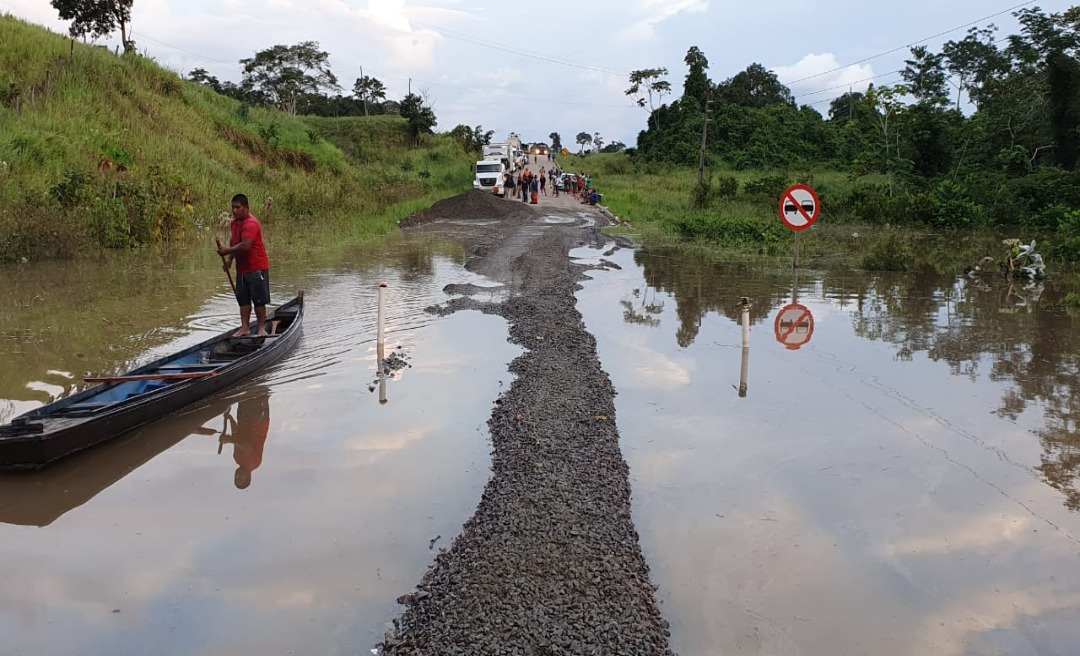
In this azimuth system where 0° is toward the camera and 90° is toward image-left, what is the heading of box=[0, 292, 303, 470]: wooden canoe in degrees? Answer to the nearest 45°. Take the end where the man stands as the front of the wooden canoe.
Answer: approximately 225°

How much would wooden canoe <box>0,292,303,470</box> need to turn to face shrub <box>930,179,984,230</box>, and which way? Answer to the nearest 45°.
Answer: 0° — it already faces it

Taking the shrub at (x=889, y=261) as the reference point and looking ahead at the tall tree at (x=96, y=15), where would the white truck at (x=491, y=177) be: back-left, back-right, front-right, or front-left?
front-right

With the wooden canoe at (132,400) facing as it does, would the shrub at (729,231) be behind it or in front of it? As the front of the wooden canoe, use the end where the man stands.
in front

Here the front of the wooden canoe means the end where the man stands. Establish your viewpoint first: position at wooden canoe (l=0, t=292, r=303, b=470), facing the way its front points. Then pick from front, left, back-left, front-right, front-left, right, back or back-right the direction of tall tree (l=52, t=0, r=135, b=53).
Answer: front-left

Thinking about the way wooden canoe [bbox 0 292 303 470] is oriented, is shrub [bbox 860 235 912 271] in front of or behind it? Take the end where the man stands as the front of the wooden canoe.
in front

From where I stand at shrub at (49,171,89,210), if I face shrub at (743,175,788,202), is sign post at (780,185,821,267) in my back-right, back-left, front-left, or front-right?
front-right

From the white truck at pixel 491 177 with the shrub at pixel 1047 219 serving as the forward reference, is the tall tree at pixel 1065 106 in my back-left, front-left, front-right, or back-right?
front-left
